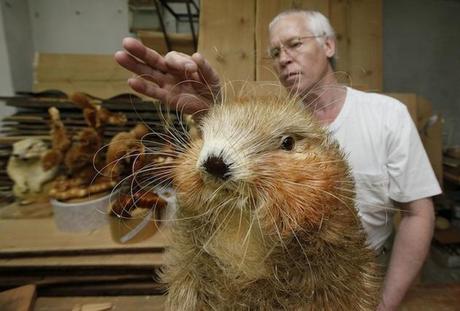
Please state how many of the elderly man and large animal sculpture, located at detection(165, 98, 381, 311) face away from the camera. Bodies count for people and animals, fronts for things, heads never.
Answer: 0

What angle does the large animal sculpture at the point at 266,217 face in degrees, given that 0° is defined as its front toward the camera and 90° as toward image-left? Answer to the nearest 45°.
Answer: approximately 45°

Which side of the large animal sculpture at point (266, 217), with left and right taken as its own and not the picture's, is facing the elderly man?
back

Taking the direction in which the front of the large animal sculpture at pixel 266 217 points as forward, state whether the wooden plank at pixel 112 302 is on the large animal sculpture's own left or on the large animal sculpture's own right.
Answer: on the large animal sculpture's own right

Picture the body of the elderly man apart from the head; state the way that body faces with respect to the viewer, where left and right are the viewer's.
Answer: facing the viewer and to the left of the viewer

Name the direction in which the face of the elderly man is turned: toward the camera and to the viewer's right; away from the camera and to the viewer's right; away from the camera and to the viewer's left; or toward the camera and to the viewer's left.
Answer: toward the camera and to the viewer's left
